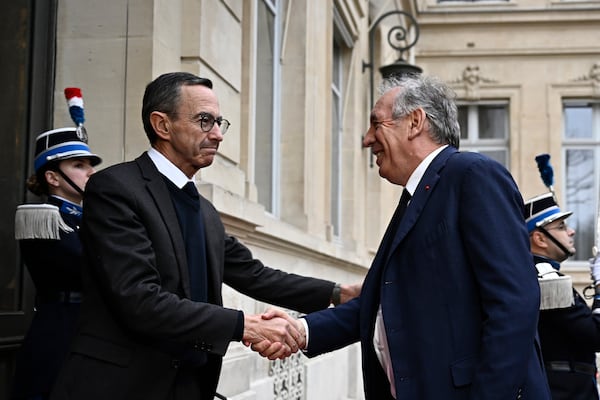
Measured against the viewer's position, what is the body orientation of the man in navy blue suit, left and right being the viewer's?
facing to the left of the viewer

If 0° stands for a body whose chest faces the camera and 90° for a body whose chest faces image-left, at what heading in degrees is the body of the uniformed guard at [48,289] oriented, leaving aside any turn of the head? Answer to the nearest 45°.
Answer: approximately 270°

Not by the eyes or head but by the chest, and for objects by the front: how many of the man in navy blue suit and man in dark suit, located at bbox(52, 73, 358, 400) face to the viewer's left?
1

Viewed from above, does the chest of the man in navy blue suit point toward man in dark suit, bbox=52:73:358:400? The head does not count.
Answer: yes

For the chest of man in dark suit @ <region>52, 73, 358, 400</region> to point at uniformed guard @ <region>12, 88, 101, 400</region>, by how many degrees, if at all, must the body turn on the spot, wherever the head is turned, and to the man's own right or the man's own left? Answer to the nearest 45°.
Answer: approximately 180°

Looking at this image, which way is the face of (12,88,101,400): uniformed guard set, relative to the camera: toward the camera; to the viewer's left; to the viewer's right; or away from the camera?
to the viewer's right
